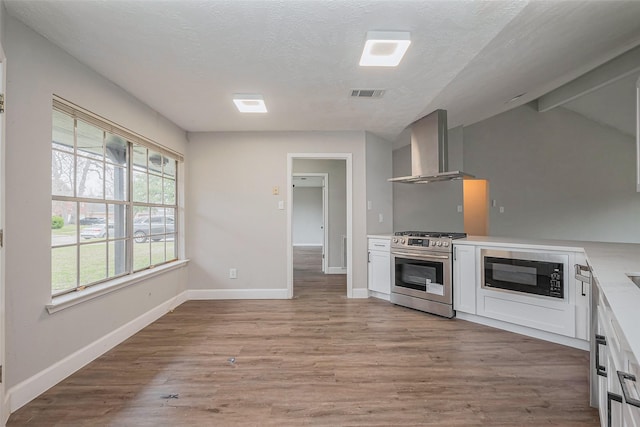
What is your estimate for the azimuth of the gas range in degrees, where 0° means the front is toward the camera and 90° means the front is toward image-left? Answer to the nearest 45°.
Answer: approximately 45°

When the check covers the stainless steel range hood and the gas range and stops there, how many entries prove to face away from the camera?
0

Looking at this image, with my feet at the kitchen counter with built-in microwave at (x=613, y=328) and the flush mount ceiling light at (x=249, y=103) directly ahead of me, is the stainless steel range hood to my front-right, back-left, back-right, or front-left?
front-right

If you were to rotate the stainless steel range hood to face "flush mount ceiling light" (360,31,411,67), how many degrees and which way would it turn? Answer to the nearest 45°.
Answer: approximately 45° to its left

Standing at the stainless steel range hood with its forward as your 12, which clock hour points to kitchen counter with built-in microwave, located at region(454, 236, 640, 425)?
The kitchen counter with built-in microwave is roughly at 10 o'clock from the stainless steel range hood.

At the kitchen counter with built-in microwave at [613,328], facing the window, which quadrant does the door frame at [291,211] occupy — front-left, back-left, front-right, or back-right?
front-right

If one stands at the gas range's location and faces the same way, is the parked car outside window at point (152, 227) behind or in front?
in front

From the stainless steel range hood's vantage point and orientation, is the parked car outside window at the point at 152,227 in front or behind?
in front

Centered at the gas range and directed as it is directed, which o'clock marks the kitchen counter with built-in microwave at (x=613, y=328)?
The kitchen counter with built-in microwave is roughly at 10 o'clock from the gas range.

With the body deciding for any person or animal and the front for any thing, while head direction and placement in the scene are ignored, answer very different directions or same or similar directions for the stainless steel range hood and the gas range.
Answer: same or similar directions
